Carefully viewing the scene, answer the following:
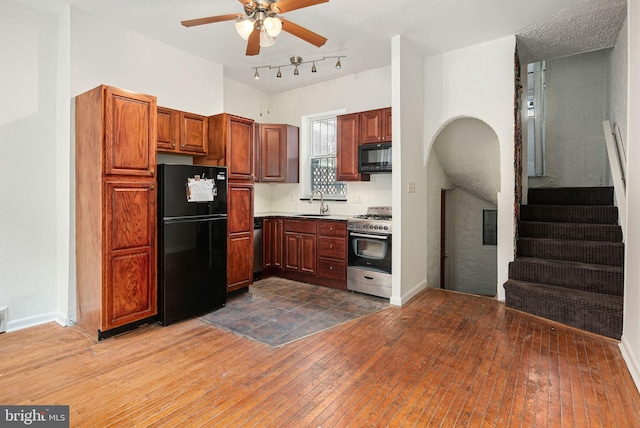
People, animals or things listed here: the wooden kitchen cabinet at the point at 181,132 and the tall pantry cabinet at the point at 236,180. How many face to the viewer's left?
0

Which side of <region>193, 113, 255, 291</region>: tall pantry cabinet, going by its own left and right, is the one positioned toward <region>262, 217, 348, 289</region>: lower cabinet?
left

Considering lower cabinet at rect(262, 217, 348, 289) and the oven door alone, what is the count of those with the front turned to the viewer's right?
0

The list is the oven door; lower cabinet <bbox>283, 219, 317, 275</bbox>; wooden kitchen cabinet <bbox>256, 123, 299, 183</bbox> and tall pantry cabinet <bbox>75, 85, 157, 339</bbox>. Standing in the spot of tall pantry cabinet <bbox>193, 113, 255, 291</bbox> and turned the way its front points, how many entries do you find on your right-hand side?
1

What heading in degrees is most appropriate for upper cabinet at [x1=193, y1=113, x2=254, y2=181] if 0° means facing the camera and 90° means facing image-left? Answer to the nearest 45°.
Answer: approximately 315°

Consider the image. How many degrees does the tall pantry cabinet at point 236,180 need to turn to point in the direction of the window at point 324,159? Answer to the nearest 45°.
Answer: approximately 90° to its left

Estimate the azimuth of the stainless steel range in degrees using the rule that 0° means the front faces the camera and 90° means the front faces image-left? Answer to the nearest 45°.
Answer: approximately 45°
